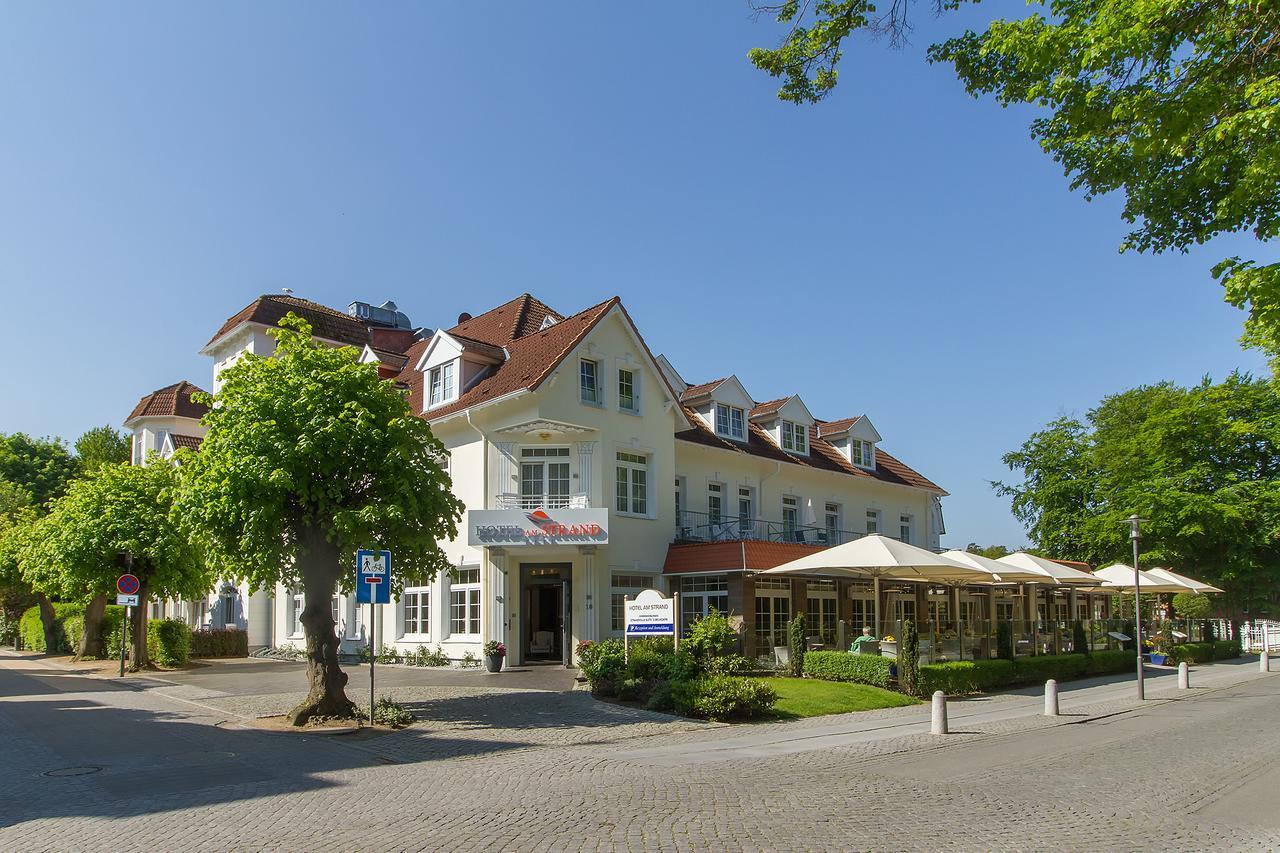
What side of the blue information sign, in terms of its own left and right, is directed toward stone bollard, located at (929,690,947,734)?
left

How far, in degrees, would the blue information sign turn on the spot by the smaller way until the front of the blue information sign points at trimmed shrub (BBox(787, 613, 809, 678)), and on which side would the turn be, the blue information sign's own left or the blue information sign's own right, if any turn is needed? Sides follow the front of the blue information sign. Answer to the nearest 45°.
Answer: approximately 135° to the blue information sign's own left

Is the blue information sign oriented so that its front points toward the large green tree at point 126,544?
no

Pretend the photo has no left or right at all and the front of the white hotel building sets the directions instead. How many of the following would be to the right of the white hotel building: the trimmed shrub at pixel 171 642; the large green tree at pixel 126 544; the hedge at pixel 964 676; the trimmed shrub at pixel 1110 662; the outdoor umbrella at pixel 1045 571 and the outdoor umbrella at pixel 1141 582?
2

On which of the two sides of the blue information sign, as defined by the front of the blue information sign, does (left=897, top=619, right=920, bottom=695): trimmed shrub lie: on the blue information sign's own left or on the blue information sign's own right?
on the blue information sign's own left

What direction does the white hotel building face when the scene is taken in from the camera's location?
facing the viewer

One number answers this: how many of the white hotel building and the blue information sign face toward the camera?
2

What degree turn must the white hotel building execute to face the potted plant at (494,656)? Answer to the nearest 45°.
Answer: approximately 45° to its right

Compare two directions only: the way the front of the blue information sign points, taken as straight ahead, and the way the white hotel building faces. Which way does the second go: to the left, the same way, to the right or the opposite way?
the same way

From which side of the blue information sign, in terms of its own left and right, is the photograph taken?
front
